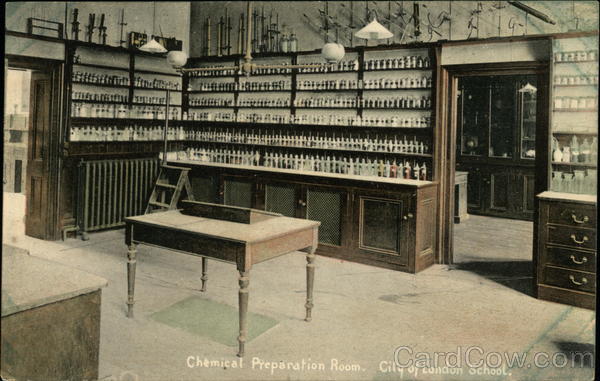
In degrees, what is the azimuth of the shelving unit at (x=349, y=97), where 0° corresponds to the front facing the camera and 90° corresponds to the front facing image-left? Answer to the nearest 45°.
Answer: approximately 45°

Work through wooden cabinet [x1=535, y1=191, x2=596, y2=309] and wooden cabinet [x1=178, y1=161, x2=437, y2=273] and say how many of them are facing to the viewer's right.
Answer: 0

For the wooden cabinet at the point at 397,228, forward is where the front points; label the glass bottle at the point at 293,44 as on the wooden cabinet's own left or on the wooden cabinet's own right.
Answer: on the wooden cabinet's own right

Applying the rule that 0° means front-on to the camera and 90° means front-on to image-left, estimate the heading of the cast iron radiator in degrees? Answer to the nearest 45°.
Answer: approximately 315°

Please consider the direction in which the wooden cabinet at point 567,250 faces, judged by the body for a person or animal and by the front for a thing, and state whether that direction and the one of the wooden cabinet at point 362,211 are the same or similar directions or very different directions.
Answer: same or similar directions

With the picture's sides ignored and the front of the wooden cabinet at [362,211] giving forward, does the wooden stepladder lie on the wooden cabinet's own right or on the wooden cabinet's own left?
on the wooden cabinet's own right

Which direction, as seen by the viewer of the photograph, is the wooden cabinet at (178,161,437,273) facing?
facing the viewer and to the left of the viewer

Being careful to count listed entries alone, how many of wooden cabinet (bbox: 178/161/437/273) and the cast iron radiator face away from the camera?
0

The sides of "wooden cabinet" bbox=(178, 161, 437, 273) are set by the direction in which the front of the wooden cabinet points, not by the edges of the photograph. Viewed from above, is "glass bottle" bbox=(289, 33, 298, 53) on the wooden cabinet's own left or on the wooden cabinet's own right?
on the wooden cabinet's own right

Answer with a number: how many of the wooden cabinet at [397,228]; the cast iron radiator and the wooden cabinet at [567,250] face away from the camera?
0

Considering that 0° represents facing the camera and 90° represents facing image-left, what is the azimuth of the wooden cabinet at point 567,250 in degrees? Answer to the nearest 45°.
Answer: approximately 45°
